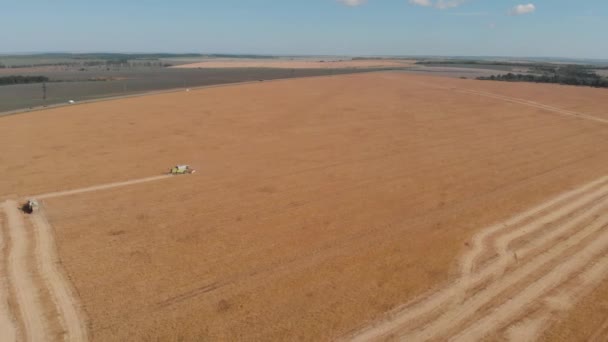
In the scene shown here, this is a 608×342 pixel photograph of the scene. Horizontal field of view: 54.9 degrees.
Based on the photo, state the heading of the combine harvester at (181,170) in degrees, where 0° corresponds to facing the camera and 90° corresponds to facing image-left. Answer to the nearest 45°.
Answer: approximately 270°
